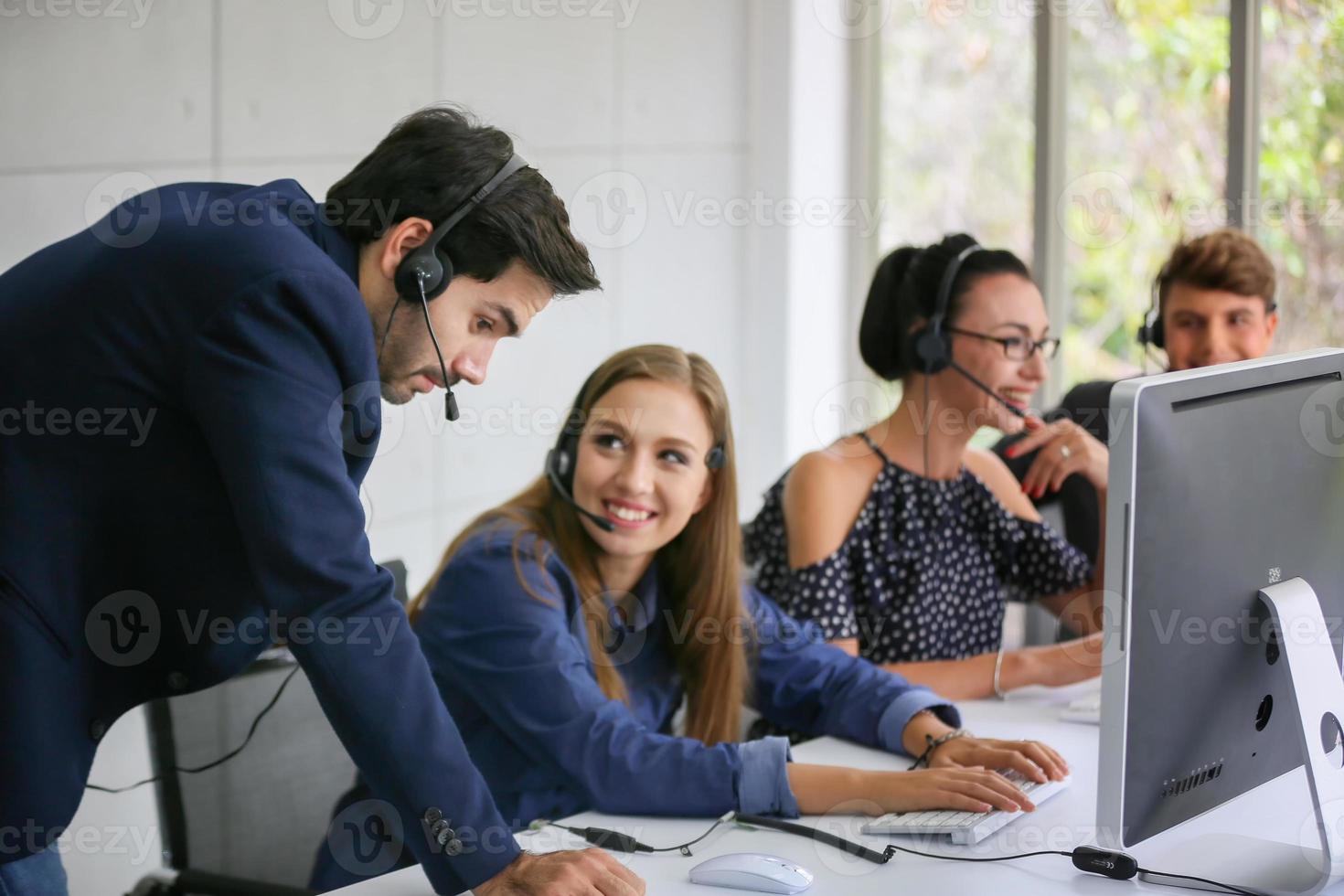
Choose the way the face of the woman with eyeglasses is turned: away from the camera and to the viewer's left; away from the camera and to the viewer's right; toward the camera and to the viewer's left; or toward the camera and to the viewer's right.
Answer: toward the camera and to the viewer's right

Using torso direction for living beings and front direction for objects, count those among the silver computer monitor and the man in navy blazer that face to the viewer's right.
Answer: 1

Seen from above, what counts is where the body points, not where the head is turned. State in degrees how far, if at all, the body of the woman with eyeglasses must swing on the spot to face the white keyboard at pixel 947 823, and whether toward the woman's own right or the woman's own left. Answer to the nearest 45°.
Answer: approximately 45° to the woman's own right

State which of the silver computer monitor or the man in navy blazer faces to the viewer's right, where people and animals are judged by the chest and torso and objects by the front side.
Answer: the man in navy blazer

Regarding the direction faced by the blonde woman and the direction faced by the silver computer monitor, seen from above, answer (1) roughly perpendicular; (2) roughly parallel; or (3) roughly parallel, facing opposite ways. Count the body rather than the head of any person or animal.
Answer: roughly parallel, facing opposite ways

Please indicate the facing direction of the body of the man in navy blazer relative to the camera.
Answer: to the viewer's right

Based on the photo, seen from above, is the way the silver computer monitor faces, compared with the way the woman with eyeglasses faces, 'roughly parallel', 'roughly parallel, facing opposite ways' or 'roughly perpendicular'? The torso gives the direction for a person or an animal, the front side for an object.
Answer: roughly parallel, facing opposite ways

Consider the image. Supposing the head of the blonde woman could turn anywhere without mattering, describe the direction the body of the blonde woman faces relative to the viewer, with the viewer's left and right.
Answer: facing the viewer and to the right of the viewer

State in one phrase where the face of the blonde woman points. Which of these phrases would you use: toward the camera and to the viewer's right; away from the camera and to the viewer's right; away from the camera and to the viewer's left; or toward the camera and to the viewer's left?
toward the camera and to the viewer's left

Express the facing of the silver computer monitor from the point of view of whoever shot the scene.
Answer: facing away from the viewer and to the left of the viewer
